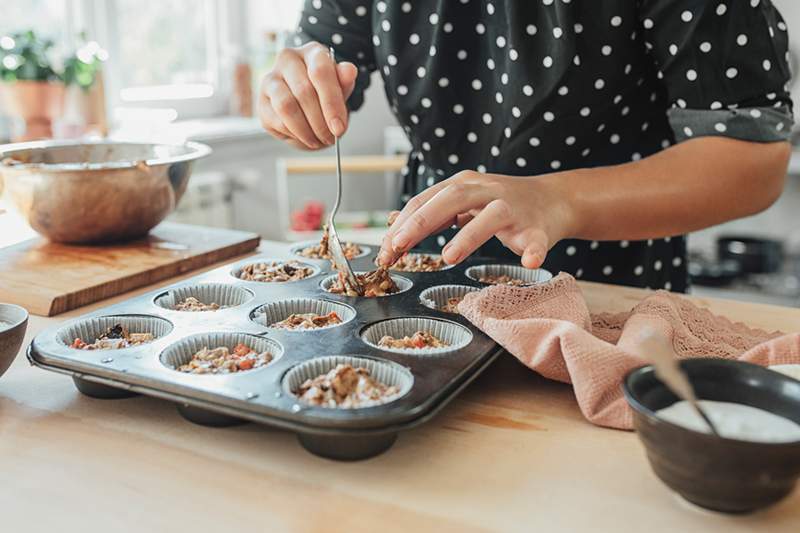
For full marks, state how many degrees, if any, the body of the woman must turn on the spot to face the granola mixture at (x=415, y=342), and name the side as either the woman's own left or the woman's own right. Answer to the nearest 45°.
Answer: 0° — they already face it

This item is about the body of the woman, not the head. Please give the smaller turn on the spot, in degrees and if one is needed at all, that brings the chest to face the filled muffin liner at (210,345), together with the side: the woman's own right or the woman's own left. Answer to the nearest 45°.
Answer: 0° — they already face it

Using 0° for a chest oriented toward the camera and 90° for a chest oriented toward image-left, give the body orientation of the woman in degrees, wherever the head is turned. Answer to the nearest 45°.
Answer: approximately 45°

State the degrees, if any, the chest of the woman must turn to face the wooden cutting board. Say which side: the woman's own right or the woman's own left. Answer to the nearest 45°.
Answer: approximately 45° to the woman's own right

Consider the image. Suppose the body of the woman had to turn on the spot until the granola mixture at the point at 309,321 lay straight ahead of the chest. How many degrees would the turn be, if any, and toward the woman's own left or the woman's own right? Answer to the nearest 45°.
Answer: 0° — they already face it

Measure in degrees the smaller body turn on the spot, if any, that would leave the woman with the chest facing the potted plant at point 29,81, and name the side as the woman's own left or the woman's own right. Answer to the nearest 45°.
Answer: approximately 90° to the woman's own right
